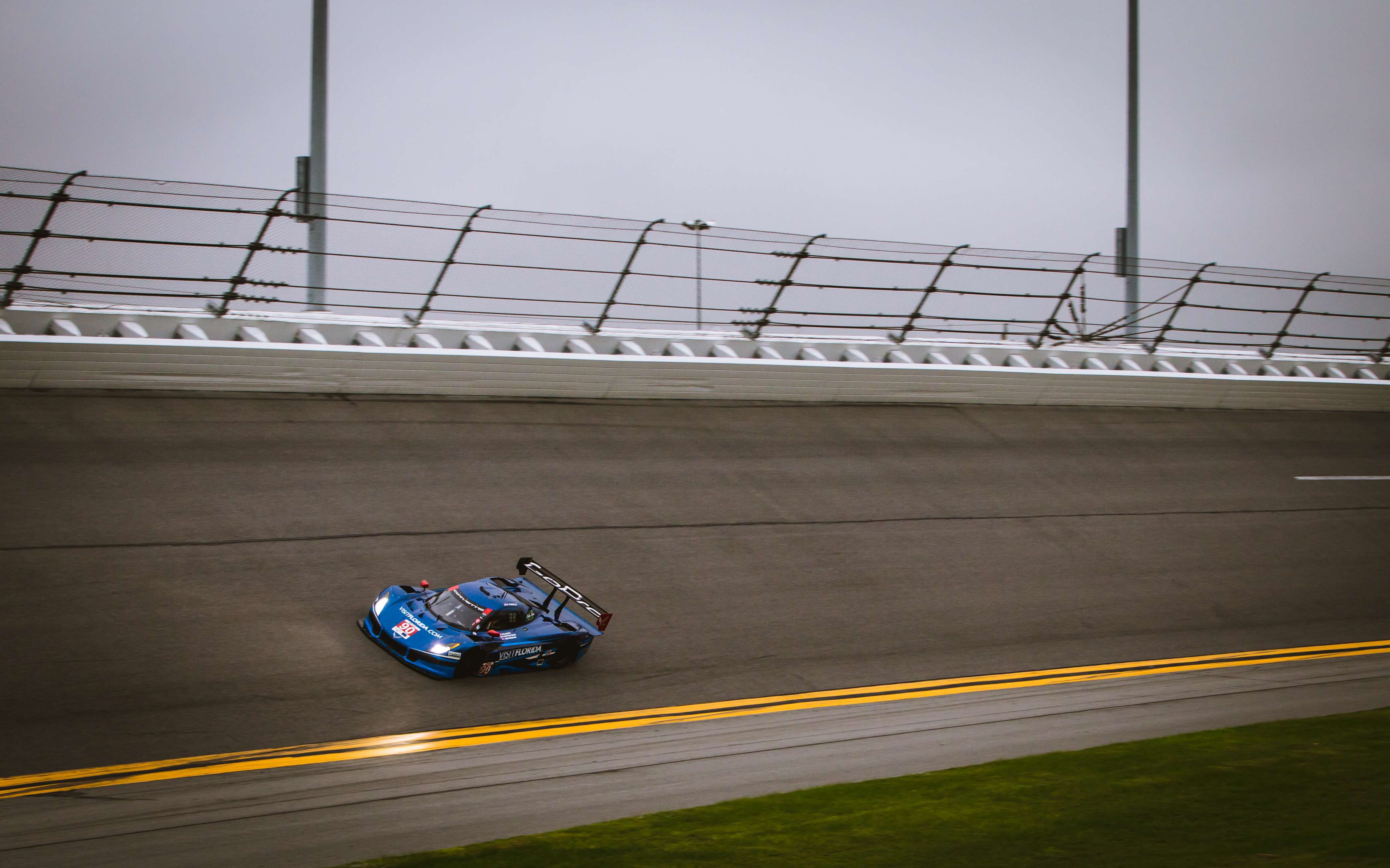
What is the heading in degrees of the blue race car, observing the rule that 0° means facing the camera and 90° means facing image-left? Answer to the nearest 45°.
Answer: approximately 45°

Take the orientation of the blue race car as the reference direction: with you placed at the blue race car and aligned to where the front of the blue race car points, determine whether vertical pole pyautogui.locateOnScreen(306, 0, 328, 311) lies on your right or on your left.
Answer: on your right

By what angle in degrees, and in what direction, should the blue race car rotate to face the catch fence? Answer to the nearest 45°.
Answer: approximately 135° to its right

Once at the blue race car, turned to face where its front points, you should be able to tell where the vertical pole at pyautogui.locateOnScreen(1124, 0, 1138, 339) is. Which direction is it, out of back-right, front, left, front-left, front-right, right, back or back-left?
back
